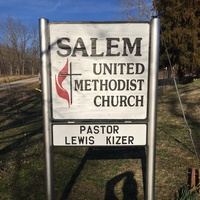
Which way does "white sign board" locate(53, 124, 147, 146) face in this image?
toward the camera

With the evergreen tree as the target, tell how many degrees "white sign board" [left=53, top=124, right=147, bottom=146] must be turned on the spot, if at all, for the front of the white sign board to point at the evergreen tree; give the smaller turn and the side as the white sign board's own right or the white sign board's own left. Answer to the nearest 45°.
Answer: approximately 180°

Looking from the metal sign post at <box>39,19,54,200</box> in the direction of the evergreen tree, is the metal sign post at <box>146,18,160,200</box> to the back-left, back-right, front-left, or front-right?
front-right
